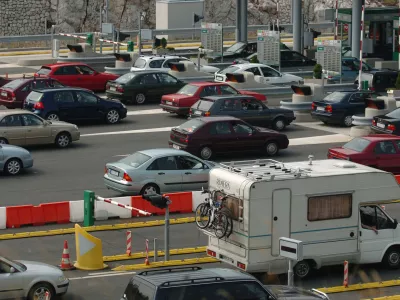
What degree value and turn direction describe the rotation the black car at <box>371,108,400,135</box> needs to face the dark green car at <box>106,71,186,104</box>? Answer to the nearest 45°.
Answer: approximately 90° to its left

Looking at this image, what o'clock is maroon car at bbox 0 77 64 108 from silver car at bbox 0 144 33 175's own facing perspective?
The maroon car is roughly at 9 o'clock from the silver car.

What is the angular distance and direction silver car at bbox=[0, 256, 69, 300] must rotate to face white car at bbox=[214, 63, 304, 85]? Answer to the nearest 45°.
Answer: approximately 90° to its left

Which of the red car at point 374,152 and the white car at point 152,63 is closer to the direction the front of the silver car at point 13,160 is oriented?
the red car

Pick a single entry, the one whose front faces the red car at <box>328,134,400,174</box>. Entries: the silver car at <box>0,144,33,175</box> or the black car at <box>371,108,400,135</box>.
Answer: the silver car

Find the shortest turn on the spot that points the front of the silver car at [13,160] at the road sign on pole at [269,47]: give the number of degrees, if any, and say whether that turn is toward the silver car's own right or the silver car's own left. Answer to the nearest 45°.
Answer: approximately 45° to the silver car's own left

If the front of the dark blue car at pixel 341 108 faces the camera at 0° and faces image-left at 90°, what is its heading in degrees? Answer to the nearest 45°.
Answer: approximately 225°

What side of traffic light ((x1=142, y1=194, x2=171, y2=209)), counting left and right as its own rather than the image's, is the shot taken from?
left

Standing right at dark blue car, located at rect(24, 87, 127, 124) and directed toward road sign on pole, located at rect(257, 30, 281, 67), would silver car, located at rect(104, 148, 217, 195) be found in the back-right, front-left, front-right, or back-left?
back-right

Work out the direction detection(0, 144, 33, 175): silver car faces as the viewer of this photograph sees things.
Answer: facing to the right of the viewer

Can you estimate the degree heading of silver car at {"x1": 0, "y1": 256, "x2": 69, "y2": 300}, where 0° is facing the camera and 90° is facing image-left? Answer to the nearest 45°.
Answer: approximately 270°

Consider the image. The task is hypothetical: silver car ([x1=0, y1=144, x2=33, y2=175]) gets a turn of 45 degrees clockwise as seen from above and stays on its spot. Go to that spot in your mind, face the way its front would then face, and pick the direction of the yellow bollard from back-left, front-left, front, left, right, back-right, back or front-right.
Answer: front-right
